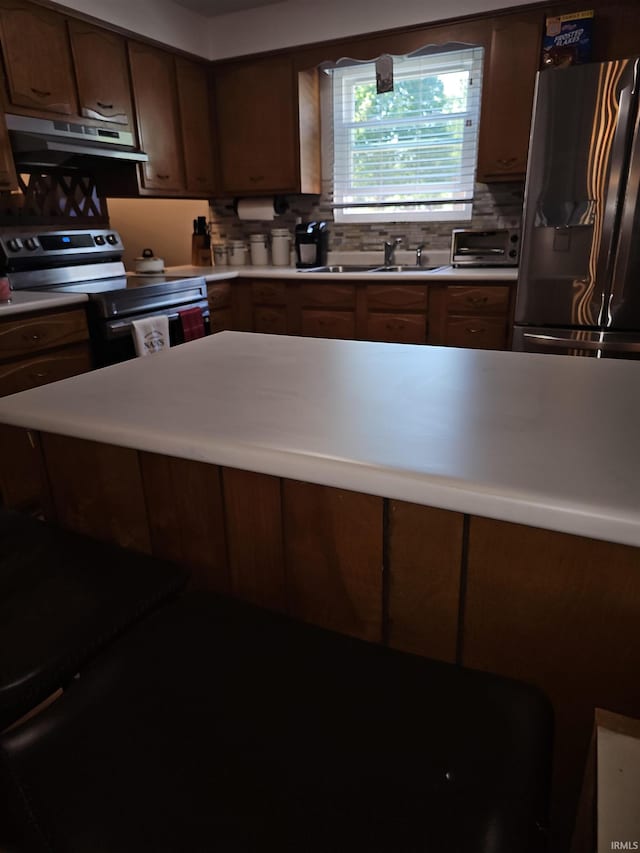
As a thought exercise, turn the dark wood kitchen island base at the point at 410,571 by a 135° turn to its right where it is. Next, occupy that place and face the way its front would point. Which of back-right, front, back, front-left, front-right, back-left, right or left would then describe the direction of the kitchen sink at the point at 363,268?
front

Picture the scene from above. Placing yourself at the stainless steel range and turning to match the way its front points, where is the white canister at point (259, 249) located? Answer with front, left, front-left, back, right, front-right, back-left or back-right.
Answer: left

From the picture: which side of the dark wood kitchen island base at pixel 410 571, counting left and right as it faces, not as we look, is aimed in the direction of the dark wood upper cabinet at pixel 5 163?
right

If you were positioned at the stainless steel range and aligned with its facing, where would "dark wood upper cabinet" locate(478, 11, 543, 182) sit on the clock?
The dark wood upper cabinet is roughly at 11 o'clock from the stainless steel range.

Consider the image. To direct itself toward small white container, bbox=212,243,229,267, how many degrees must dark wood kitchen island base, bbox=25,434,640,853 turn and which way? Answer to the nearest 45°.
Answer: approximately 135° to its right

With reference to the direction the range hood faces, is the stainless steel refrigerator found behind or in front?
in front

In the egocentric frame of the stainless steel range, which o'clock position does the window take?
The window is roughly at 10 o'clock from the stainless steel range.

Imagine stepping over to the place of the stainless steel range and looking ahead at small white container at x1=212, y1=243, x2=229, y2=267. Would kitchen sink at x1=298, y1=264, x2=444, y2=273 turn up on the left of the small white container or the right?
right

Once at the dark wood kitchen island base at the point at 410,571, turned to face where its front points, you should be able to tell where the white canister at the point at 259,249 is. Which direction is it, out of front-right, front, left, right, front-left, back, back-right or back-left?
back-right

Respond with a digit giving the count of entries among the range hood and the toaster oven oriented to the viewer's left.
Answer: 0

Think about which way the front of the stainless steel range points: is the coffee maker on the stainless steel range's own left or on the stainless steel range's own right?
on the stainless steel range's own left

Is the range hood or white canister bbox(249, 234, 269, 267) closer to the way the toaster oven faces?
the range hood

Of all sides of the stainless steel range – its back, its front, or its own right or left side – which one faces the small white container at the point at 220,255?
left

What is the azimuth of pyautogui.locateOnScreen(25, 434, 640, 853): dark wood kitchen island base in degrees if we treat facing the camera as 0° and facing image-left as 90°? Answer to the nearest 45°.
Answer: approximately 45°
